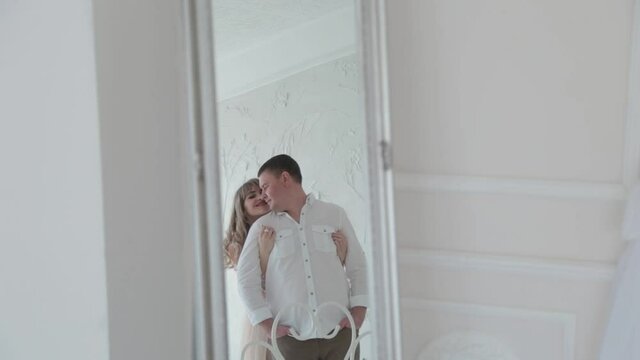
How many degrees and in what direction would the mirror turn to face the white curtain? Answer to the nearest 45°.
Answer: approximately 90° to its left

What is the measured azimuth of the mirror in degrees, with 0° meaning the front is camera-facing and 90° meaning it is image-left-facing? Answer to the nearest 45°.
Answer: approximately 0°
